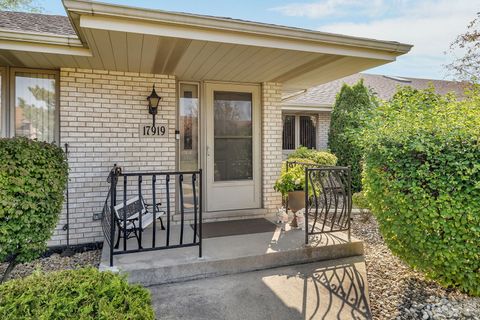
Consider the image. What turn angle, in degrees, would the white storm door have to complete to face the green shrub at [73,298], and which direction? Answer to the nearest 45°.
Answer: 0° — it already faces it

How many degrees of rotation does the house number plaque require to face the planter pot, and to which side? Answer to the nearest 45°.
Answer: approximately 90° to its left

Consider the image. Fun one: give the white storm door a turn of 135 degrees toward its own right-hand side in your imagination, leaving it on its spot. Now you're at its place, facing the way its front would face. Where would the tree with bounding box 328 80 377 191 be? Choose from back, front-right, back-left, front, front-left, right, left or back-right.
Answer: right

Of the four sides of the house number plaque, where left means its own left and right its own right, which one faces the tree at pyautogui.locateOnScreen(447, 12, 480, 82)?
left

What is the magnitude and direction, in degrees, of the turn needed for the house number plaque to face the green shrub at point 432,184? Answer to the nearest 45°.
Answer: approximately 45° to its left

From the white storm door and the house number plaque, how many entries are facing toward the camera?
2

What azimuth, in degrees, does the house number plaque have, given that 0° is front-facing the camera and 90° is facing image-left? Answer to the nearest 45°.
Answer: approximately 0°

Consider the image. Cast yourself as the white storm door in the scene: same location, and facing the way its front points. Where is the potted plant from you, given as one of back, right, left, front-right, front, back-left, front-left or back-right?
front-left

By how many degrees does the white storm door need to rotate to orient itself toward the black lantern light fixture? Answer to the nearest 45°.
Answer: approximately 45° to its right

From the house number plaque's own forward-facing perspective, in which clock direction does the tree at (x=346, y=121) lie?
The tree is roughly at 8 o'clock from the house number plaque.

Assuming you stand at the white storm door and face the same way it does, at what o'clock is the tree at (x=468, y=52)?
The tree is roughly at 8 o'clock from the white storm door.
